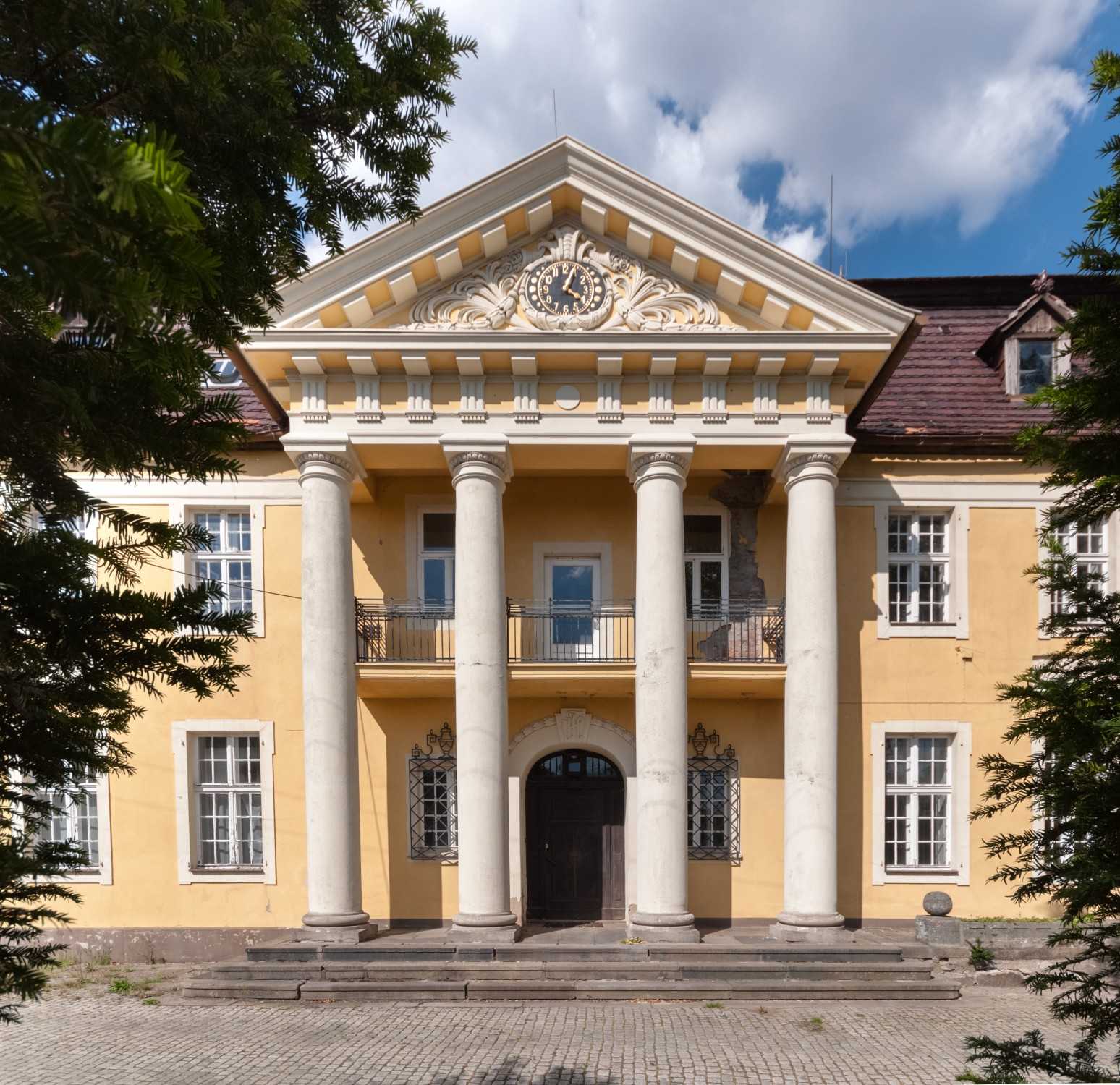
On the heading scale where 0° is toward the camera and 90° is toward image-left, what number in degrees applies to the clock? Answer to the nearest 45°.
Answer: approximately 0°
